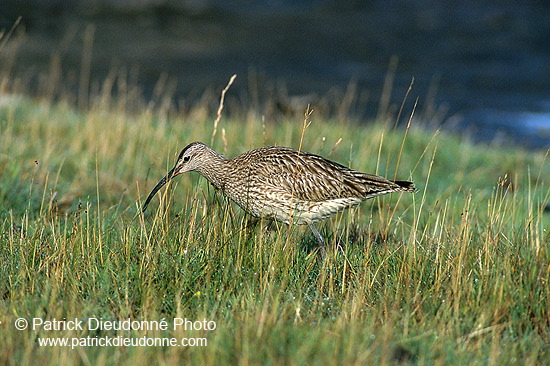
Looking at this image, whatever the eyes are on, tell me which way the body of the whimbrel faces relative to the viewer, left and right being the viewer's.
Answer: facing to the left of the viewer
